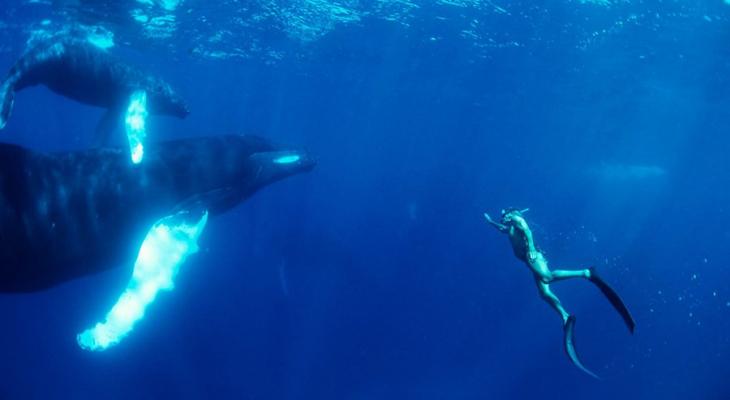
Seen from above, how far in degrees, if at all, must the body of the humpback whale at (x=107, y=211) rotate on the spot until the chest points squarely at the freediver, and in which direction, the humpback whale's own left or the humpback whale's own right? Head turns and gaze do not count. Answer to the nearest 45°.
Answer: approximately 45° to the humpback whale's own right

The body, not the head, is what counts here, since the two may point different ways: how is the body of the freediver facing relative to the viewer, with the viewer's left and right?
facing to the left of the viewer

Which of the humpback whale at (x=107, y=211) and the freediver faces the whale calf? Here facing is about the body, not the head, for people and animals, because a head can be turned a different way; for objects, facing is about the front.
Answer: the freediver

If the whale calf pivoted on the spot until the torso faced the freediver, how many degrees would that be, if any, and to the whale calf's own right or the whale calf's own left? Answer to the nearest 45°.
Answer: approximately 45° to the whale calf's own right

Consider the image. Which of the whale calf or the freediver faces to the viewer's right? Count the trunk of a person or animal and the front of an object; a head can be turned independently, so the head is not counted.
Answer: the whale calf

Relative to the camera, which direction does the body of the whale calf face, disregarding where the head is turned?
to the viewer's right

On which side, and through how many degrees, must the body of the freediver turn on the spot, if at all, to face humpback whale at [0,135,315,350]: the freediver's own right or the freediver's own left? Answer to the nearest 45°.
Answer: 0° — they already face it

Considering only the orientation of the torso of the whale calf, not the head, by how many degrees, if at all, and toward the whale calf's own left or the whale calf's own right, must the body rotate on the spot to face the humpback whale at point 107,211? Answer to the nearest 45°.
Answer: approximately 90° to the whale calf's own right

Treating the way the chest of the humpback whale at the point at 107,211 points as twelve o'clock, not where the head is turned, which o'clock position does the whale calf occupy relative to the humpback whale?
The whale calf is roughly at 9 o'clock from the humpback whale.

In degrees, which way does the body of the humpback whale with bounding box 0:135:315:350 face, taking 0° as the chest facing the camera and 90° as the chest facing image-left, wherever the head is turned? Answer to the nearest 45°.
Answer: approximately 270°
